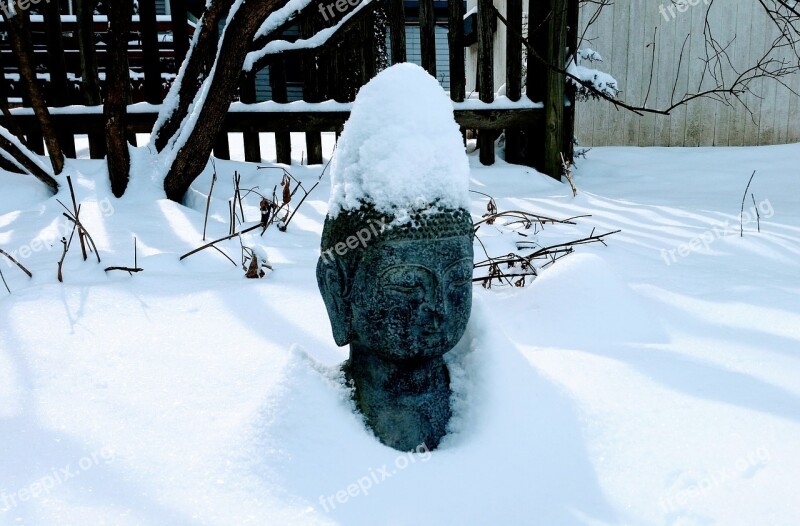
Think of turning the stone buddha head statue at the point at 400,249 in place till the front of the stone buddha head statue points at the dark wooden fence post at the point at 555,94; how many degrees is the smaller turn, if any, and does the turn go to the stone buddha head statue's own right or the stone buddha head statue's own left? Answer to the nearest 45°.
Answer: approximately 135° to the stone buddha head statue's own left

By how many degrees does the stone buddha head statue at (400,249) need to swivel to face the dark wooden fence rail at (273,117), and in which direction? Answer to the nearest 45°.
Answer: approximately 135° to its left

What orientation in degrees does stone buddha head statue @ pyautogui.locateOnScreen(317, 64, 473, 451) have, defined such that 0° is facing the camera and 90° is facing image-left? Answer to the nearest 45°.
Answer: approximately 315°

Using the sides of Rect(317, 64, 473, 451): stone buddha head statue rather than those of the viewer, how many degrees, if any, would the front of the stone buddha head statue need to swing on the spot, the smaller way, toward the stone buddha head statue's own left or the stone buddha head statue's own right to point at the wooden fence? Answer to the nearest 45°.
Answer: approximately 135° to the stone buddha head statue's own left

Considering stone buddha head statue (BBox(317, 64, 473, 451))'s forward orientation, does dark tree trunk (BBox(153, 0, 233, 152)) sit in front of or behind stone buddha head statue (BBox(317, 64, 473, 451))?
behind

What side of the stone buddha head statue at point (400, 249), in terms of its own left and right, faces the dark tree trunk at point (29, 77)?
back

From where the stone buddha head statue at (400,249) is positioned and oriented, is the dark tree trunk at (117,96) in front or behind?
behind
